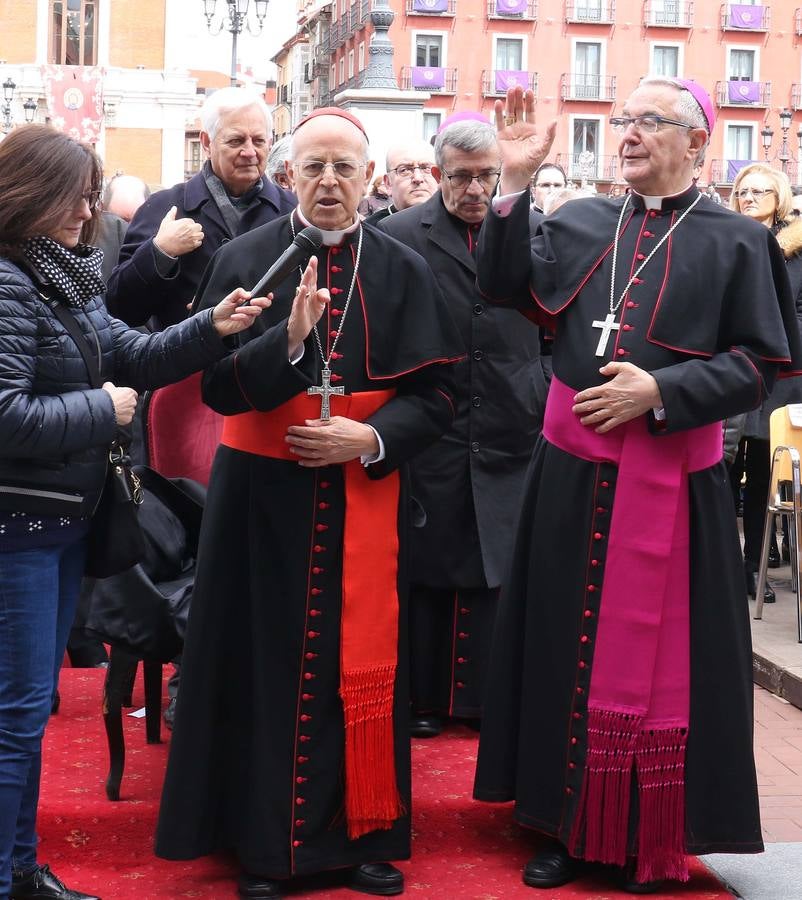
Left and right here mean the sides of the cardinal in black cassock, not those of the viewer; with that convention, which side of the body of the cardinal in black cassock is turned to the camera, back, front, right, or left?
front

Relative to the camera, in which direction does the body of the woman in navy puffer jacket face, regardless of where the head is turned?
to the viewer's right

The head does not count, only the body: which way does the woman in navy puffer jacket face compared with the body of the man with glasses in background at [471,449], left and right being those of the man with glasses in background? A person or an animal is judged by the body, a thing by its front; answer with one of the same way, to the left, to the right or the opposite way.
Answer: to the left

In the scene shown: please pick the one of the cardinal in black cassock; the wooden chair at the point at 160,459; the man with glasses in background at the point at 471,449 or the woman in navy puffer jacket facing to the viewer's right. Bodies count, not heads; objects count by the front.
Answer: the woman in navy puffer jacket

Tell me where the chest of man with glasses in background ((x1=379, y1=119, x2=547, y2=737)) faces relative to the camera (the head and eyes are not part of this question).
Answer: toward the camera

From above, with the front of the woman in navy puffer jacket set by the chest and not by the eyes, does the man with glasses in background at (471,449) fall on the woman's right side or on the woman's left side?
on the woman's left side

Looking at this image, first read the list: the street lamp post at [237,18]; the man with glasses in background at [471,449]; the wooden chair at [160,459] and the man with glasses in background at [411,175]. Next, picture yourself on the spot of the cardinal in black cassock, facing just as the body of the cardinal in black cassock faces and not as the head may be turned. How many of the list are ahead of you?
0

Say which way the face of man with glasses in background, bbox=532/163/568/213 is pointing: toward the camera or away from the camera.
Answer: toward the camera

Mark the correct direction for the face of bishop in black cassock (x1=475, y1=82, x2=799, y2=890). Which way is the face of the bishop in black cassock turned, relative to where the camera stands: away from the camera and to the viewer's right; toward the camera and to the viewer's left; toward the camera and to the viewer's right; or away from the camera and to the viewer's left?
toward the camera and to the viewer's left

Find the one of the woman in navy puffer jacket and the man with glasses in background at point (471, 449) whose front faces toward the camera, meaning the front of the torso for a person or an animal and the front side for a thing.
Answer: the man with glasses in background

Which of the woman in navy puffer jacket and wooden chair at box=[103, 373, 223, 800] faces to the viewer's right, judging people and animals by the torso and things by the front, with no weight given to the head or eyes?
the woman in navy puffer jacket

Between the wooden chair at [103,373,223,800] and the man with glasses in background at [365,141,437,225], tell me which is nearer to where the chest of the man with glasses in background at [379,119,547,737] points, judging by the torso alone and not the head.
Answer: the wooden chair

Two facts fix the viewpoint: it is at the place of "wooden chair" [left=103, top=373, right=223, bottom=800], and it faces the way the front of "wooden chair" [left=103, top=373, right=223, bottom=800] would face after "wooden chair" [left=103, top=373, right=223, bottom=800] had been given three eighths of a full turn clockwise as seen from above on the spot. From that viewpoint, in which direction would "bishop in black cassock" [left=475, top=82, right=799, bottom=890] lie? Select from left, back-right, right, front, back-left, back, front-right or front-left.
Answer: back-right

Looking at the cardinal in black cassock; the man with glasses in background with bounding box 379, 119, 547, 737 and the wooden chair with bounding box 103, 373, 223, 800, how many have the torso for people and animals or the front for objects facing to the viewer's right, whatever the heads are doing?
0

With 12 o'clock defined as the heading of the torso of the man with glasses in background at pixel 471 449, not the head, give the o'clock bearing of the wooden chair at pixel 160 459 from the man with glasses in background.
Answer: The wooden chair is roughly at 2 o'clock from the man with glasses in background.

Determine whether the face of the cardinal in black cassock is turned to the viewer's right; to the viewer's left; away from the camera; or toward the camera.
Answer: toward the camera

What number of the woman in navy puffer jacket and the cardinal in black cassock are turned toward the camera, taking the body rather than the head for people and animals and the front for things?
1

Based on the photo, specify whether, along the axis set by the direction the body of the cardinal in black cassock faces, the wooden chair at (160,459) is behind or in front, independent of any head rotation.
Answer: behind

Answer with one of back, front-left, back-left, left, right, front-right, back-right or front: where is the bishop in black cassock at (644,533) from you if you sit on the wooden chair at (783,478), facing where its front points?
front-right

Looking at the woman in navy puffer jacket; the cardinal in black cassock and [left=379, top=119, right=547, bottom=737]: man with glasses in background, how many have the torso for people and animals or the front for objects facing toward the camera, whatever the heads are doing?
2

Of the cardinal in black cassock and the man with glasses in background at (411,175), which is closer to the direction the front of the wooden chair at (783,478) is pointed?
the cardinal in black cassock
